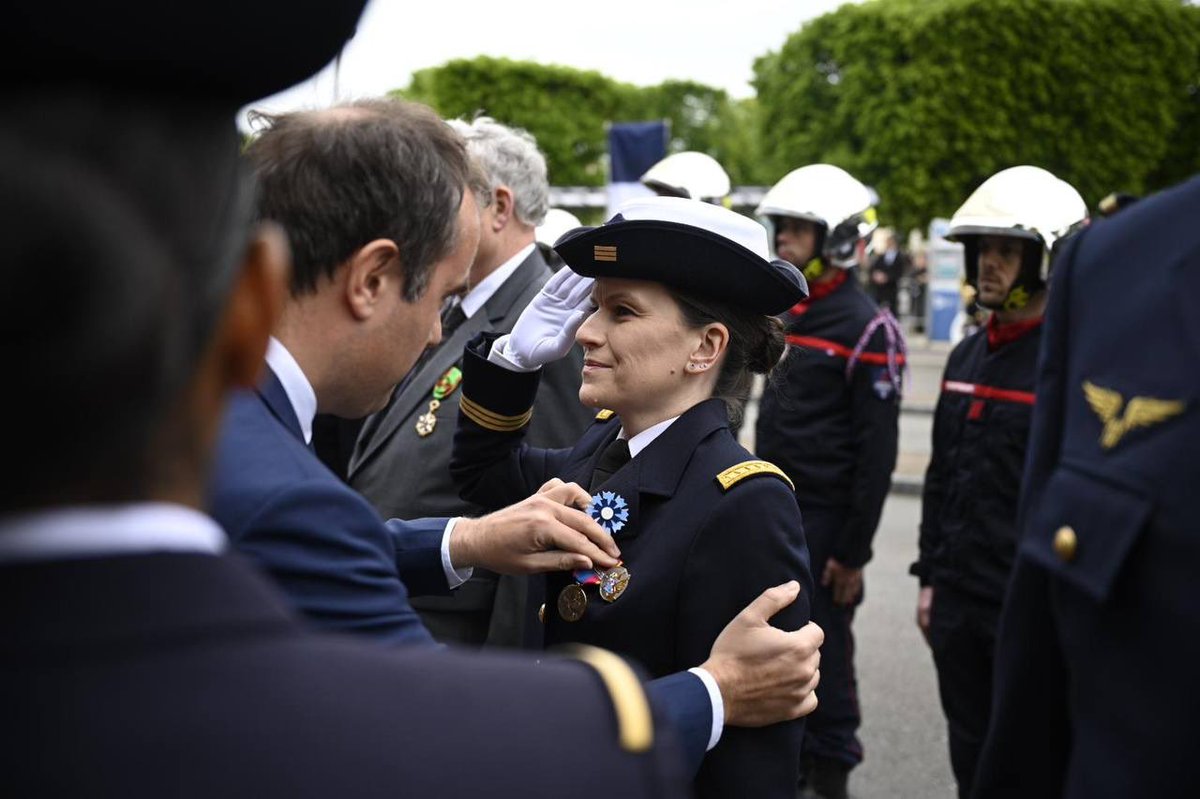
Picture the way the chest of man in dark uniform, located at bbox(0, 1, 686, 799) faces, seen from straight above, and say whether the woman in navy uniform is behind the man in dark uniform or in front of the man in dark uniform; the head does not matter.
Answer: in front

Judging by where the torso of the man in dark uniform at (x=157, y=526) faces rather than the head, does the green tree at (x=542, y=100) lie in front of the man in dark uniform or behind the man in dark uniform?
in front

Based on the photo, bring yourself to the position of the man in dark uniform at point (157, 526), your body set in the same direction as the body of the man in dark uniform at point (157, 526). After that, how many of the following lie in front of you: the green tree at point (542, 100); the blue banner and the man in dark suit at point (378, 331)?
3

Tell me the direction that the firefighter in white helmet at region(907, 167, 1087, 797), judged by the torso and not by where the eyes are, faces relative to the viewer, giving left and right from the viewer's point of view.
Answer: facing the viewer and to the left of the viewer

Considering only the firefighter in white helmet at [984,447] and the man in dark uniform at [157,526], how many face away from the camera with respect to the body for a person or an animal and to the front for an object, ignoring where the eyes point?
1

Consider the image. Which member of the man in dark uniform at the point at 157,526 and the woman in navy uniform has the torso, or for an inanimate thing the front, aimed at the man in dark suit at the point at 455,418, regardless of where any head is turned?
the man in dark uniform at the point at 157,526

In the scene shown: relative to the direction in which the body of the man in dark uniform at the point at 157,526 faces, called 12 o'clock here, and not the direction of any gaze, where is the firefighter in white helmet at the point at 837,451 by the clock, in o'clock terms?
The firefighter in white helmet is roughly at 1 o'clock from the man in dark uniform.

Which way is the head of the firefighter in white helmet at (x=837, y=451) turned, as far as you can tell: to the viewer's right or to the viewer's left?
to the viewer's left

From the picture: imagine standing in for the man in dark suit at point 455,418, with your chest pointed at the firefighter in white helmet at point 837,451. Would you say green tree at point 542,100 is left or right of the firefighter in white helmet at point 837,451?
left

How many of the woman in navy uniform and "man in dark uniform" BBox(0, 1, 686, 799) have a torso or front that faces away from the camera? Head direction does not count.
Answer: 1

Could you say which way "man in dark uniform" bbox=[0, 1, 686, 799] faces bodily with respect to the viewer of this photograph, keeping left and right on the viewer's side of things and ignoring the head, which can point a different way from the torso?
facing away from the viewer

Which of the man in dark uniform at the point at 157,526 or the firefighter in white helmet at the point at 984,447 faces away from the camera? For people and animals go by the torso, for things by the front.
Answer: the man in dark uniform

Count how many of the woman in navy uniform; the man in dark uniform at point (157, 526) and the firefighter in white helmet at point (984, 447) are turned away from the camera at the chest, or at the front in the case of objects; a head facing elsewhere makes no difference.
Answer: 1

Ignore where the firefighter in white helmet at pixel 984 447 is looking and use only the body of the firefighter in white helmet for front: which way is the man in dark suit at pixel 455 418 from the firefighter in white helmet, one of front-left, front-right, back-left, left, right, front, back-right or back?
front

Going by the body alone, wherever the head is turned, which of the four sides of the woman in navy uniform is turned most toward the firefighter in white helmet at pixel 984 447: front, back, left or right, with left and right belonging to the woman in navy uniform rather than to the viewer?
back
